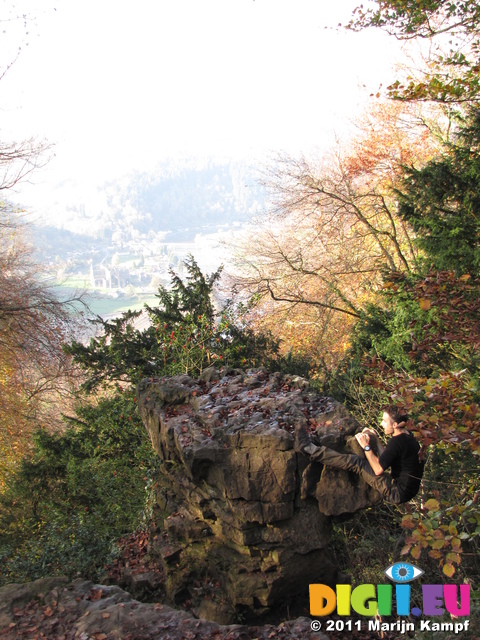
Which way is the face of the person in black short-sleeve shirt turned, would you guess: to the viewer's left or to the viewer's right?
to the viewer's left

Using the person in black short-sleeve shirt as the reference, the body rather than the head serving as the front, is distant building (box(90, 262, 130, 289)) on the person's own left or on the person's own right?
on the person's own right

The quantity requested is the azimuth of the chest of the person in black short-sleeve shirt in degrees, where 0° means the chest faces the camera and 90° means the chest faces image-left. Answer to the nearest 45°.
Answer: approximately 90°
